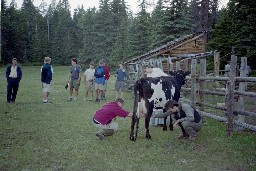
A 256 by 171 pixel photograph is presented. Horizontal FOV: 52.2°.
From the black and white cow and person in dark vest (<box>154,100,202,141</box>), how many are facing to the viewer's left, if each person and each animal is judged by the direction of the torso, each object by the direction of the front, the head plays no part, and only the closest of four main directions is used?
1

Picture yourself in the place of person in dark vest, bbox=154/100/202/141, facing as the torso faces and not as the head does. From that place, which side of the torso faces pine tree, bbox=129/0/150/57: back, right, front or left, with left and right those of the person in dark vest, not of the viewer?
right

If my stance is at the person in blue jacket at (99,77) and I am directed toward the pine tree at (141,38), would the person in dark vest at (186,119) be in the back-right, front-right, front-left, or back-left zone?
back-right

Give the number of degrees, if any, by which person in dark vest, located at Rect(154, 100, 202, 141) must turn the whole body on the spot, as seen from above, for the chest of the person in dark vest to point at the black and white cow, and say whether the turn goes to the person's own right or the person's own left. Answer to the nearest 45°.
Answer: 0° — they already face it

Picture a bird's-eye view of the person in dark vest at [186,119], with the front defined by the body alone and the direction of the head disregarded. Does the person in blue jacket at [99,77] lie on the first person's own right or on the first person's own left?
on the first person's own right

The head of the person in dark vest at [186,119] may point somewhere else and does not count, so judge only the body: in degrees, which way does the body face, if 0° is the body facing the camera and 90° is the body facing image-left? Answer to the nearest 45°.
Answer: approximately 90°
